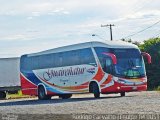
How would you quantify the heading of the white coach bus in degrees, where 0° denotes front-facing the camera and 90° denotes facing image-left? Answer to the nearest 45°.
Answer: approximately 315°
